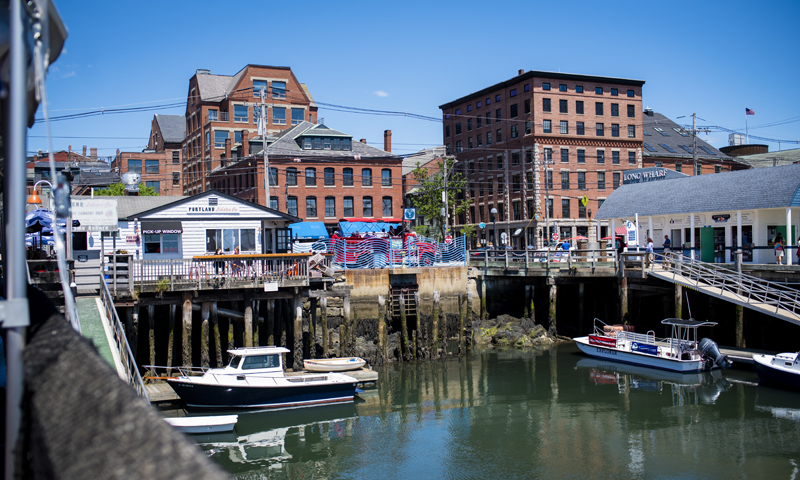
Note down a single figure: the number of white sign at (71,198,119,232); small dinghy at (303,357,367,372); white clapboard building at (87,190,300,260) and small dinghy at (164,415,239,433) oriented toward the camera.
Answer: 2

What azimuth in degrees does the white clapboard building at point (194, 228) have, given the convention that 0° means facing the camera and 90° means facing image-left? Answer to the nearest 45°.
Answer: approximately 0°

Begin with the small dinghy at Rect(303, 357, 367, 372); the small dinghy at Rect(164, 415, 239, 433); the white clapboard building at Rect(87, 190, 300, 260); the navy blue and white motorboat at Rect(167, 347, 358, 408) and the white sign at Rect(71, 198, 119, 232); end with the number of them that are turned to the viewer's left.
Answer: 3

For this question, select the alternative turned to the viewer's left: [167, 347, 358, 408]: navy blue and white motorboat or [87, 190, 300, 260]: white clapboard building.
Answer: the navy blue and white motorboat

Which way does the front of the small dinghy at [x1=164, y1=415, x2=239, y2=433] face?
to the viewer's left

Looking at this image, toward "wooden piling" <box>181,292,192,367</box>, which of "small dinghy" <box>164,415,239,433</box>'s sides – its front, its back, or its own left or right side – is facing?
right

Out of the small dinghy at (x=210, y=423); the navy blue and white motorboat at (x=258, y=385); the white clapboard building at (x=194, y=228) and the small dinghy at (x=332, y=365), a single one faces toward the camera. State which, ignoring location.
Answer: the white clapboard building

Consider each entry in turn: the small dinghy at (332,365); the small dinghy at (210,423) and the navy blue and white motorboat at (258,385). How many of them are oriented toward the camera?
0

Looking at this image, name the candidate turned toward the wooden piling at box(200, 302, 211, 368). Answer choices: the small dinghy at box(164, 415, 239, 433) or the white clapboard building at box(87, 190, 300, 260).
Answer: the white clapboard building

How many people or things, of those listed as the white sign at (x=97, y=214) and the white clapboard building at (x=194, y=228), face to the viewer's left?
0

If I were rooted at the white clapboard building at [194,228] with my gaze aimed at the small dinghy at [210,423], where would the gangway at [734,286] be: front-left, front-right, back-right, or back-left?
front-left

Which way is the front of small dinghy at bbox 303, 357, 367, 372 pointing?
to the viewer's left

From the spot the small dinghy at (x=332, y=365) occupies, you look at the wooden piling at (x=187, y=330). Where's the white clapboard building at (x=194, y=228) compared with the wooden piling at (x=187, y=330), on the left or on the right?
right

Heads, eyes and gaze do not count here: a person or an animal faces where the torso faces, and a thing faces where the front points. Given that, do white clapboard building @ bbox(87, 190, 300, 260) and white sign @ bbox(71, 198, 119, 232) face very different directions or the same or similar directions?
same or similar directions

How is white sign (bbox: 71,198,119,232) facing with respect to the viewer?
toward the camera

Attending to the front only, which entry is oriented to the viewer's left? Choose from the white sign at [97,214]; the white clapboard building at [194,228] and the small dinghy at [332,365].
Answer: the small dinghy
